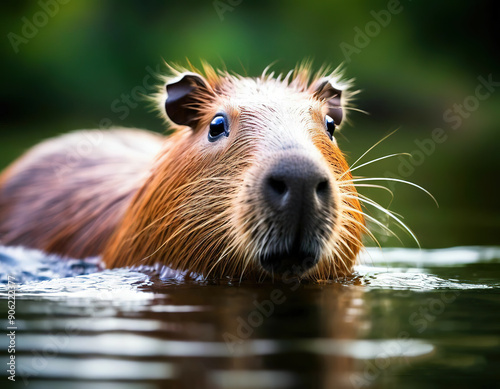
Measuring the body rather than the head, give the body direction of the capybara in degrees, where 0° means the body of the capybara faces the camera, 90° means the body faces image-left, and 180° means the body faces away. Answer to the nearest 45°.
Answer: approximately 315°
